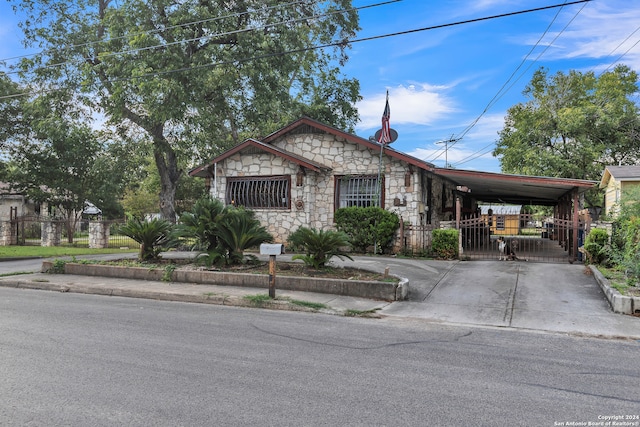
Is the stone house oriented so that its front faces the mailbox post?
yes

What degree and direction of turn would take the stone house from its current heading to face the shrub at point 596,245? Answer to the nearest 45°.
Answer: approximately 45° to its left

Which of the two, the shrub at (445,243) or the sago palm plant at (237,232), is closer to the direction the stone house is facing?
the sago palm plant

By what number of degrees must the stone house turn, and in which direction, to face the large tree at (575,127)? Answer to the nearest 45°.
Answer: approximately 135° to its left

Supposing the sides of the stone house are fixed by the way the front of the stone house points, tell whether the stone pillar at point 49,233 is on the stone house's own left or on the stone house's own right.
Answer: on the stone house's own right

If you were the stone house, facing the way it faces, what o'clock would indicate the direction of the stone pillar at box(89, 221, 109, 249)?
The stone pillar is roughly at 4 o'clock from the stone house.

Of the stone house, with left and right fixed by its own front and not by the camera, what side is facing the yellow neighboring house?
left

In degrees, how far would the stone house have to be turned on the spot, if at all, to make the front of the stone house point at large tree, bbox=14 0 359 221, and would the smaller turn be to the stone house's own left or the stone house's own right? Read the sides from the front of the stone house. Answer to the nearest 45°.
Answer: approximately 135° to the stone house's own right

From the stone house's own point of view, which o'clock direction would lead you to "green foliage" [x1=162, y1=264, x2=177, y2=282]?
The green foliage is roughly at 1 o'clock from the stone house.

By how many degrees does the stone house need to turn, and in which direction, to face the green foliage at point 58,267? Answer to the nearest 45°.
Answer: approximately 45° to its right

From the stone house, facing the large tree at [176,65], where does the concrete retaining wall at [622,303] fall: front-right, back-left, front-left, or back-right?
back-left
